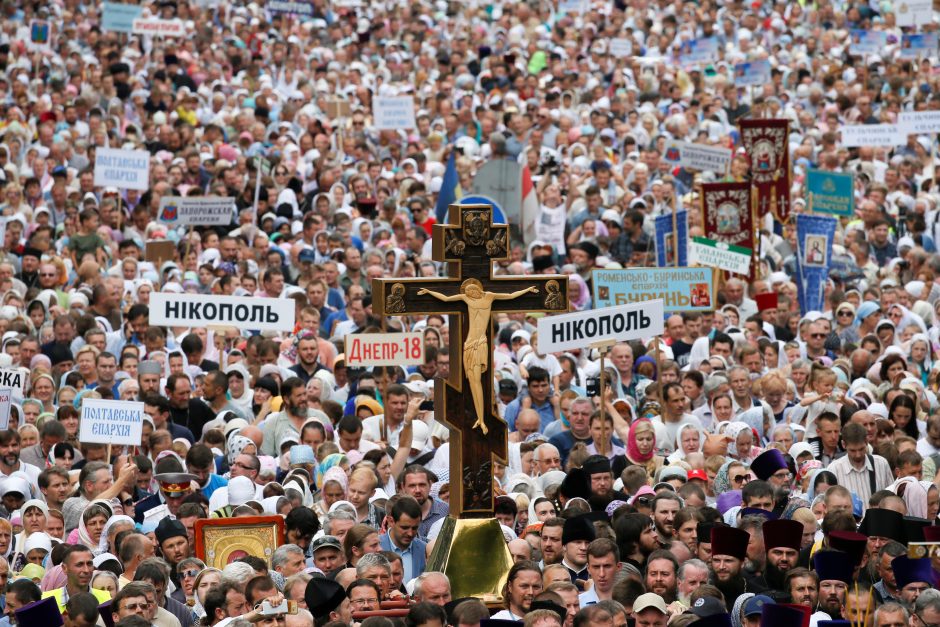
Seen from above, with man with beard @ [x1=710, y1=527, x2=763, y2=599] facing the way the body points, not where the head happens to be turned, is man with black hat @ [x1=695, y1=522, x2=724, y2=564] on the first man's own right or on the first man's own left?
on the first man's own right

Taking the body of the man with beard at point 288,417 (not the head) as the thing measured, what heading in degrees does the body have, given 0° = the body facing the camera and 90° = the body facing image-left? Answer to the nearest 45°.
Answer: approximately 315°

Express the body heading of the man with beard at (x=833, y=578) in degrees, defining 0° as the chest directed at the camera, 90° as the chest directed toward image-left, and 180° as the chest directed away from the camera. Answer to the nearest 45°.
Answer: approximately 0°

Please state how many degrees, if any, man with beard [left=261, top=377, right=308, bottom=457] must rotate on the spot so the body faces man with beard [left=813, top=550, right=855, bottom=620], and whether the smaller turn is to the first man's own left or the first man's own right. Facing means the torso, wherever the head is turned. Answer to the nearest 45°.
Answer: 0° — they already face them

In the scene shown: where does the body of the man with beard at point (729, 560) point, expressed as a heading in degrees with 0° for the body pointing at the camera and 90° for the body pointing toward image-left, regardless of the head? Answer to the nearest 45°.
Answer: approximately 45°

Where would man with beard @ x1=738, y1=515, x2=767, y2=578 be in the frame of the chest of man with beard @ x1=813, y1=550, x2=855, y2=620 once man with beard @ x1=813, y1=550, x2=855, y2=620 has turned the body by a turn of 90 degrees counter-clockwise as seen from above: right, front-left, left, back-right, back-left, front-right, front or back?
back-left
